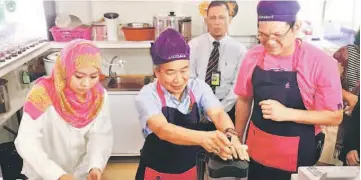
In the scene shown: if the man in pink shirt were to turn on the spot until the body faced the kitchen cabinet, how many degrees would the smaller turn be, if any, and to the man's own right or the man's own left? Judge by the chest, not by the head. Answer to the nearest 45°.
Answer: approximately 90° to the man's own right

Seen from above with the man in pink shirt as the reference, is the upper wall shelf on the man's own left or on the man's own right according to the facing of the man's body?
on the man's own right
